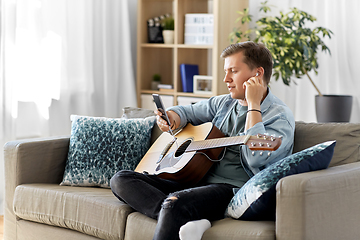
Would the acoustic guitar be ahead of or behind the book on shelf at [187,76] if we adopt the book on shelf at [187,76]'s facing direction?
ahead

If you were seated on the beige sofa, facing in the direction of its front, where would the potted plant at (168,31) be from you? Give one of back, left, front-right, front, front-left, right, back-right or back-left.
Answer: back-right

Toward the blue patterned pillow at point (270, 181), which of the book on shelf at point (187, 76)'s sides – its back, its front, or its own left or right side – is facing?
front

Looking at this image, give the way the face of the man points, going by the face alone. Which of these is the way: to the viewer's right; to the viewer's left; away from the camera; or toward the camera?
to the viewer's left

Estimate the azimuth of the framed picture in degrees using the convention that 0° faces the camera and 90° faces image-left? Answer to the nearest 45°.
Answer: approximately 0°

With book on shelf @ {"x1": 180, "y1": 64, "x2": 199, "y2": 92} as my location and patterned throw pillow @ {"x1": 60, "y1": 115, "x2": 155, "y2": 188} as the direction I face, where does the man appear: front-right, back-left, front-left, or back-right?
front-left

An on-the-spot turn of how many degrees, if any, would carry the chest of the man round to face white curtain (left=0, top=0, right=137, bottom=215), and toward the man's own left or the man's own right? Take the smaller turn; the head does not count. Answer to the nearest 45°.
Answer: approximately 90° to the man's own right

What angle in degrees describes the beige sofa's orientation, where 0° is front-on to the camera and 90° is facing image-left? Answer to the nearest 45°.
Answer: approximately 45°

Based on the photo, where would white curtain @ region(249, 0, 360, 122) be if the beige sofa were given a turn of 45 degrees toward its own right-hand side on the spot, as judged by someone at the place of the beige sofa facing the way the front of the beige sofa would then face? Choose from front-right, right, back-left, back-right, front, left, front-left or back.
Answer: back-right

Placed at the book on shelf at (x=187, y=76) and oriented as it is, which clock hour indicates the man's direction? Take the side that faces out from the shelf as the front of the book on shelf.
The man is roughly at 12 o'clock from the book on shelf.

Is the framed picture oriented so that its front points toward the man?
yes

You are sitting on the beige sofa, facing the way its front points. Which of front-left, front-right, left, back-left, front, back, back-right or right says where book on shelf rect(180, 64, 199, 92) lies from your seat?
back-right

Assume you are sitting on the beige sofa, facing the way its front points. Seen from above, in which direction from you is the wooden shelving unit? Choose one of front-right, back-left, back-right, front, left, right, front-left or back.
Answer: back-right

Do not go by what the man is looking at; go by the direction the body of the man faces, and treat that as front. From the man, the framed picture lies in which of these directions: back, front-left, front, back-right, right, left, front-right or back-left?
back-right

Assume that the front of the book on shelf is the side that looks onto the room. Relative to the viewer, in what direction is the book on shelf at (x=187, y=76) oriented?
toward the camera

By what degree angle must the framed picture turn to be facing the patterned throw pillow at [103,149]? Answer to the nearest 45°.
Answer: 0° — it already faces it

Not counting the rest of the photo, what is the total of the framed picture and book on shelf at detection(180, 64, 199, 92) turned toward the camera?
2
